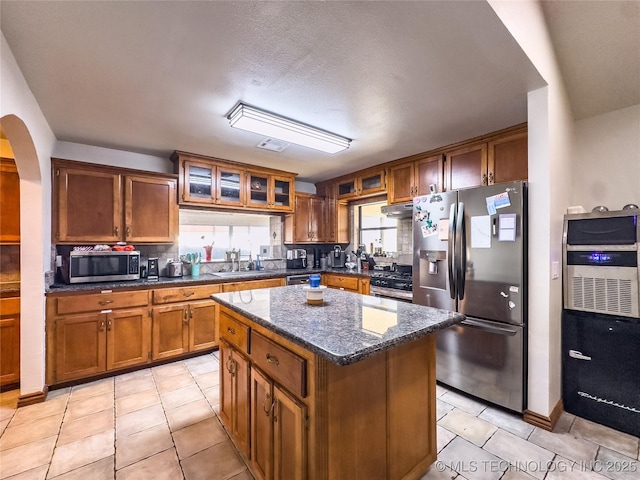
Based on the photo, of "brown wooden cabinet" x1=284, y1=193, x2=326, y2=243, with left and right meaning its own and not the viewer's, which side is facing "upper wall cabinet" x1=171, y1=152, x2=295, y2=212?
right

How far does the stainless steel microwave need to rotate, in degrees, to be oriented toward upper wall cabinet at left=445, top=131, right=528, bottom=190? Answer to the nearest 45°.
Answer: approximately 45° to its left

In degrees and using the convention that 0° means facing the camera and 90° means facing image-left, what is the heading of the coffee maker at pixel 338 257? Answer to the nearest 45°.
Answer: approximately 45°

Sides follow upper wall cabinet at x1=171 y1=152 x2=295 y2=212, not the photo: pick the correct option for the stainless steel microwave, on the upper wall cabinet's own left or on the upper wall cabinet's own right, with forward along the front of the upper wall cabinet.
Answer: on the upper wall cabinet's own right

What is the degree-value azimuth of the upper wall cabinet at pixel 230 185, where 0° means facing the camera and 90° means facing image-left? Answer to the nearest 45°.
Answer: approximately 315°

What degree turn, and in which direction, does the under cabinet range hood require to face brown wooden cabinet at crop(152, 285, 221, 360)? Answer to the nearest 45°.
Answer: approximately 45° to its right
